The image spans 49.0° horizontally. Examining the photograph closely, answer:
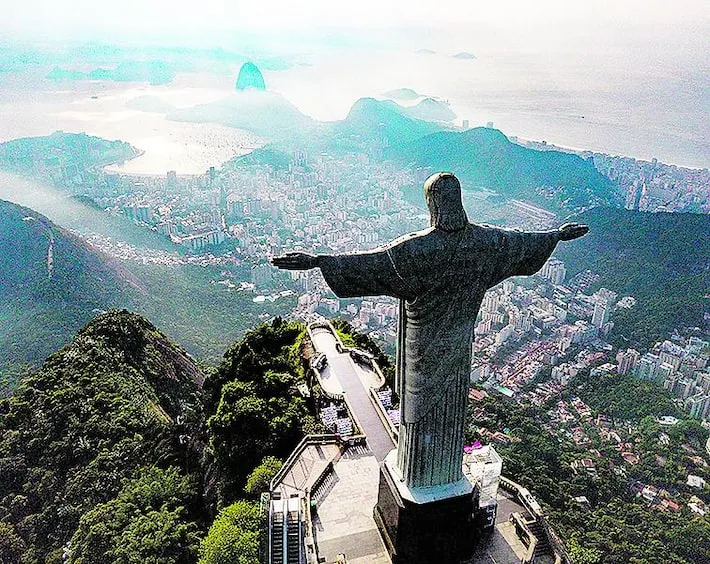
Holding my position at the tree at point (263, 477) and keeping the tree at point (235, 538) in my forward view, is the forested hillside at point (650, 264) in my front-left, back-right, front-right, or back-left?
back-left

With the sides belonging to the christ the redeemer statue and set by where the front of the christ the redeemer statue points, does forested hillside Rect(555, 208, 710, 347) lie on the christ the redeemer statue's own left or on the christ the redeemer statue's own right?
on the christ the redeemer statue's own right

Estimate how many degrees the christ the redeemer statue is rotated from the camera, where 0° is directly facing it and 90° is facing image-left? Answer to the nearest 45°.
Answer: approximately 135°
